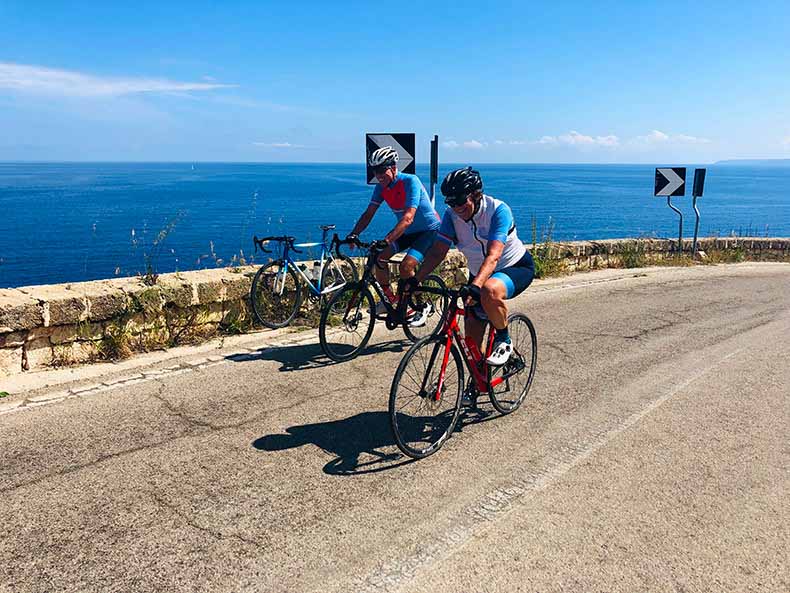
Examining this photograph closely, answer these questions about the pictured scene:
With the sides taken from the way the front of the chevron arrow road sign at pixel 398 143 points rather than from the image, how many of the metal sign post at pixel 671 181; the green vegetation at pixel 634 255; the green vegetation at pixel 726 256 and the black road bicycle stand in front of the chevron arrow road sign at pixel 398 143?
1

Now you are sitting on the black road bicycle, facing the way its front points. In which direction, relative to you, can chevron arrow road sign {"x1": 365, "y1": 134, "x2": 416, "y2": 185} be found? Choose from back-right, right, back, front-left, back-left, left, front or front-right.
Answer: back-right

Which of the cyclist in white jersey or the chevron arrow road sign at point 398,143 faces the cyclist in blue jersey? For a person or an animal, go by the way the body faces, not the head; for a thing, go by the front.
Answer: the chevron arrow road sign

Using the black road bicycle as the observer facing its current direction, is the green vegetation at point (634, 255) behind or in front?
behind

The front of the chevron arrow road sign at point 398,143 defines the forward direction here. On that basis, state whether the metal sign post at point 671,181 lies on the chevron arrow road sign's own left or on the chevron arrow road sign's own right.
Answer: on the chevron arrow road sign's own left

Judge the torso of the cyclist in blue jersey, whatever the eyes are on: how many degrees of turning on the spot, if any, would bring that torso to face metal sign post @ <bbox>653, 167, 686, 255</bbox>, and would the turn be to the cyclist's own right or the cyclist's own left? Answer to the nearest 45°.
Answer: approximately 180°

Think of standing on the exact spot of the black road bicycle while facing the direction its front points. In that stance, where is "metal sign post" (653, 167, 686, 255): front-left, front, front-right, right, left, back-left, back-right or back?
back

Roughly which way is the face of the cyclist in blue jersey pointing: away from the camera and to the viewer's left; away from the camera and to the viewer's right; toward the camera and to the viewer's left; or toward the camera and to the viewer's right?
toward the camera and to the viewer's left

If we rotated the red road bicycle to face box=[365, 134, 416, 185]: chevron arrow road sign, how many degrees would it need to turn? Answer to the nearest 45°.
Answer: approximately 135° to its right
